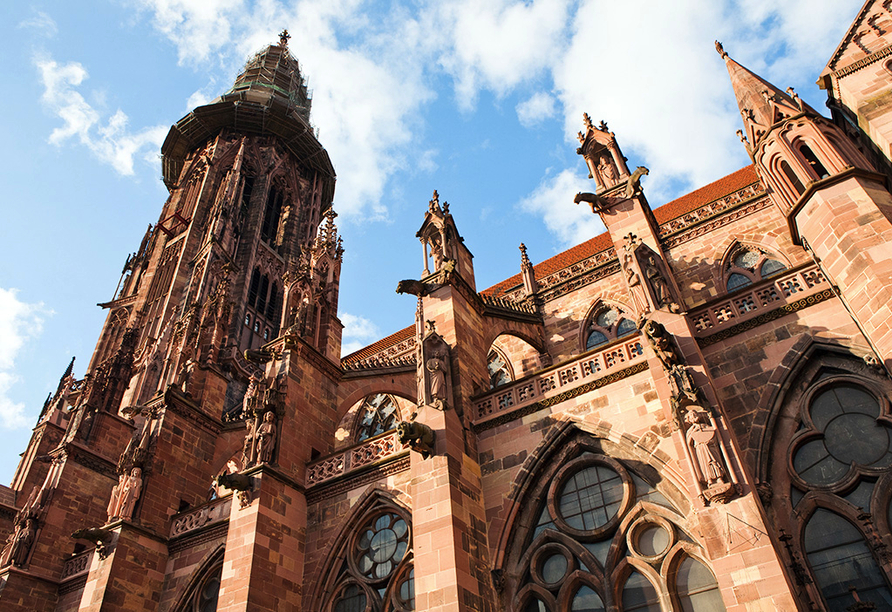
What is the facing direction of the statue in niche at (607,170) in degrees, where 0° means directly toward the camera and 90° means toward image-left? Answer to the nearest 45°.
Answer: approximately 45°

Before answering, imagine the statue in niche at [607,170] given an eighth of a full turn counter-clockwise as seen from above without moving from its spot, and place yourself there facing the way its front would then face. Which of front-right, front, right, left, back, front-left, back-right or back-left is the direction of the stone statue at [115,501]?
right
